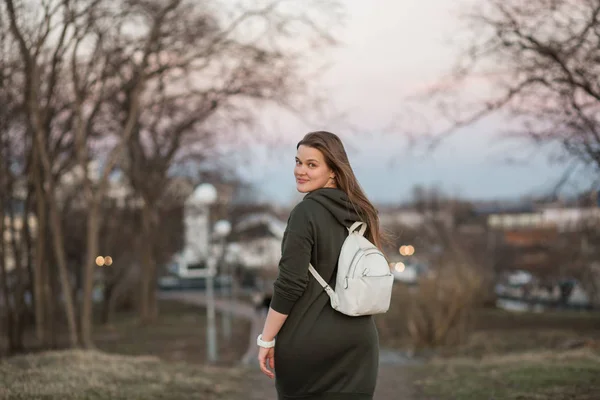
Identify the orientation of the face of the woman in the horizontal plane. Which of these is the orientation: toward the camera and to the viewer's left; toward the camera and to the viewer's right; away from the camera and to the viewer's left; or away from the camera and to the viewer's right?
toward the camera and to the viewer's left

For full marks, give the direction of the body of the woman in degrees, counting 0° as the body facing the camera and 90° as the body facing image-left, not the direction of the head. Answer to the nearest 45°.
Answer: approximately 135°
